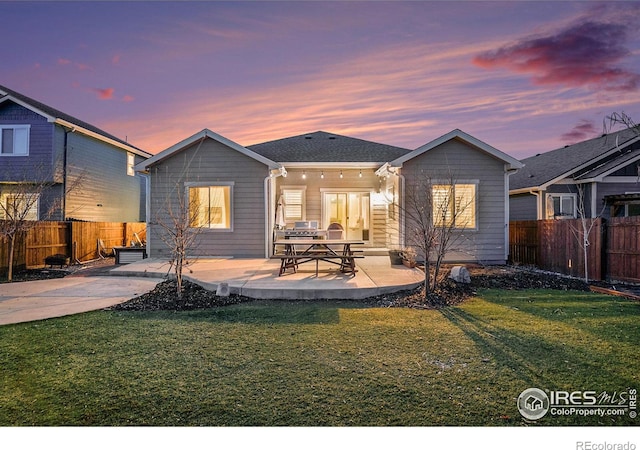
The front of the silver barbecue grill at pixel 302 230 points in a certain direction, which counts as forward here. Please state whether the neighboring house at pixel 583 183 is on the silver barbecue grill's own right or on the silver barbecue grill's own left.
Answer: on the silver barbecue grill's own left

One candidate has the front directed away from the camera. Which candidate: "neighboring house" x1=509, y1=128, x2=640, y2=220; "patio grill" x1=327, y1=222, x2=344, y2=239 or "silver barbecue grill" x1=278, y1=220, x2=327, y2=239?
the neighboring house

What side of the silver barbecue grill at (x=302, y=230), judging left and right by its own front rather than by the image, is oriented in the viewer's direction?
front

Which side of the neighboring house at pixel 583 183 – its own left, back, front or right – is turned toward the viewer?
back

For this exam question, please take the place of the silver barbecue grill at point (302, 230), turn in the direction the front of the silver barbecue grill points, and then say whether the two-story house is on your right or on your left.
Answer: on your right

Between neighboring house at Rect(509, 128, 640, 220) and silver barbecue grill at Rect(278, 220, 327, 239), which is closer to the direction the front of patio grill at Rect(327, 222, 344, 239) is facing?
the silver barbecue grill

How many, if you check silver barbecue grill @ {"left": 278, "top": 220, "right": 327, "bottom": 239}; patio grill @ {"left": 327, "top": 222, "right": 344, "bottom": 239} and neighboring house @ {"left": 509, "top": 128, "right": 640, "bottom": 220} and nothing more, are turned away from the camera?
1

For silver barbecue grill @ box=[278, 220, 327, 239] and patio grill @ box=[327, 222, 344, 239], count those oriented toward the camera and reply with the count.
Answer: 2

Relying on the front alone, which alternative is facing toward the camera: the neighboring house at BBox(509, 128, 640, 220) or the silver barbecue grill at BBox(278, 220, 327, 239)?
the silver barbecue grill

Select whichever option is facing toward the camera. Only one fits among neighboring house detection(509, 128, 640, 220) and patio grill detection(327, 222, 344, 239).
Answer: the patio grill

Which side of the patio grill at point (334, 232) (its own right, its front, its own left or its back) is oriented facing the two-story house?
right
